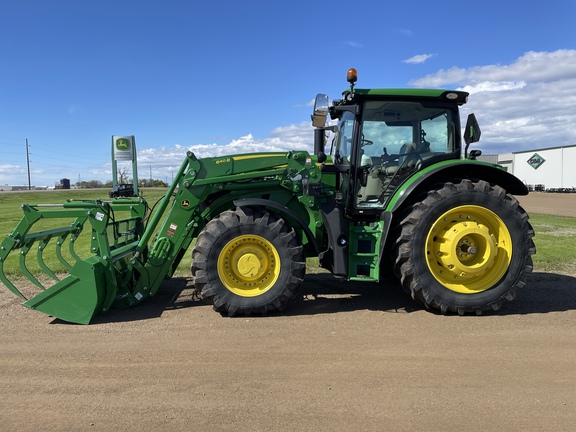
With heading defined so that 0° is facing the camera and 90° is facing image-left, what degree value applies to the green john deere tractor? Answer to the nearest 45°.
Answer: approximately 90°

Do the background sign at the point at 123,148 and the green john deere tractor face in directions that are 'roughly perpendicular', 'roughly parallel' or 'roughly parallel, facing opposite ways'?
roughly perpendicular

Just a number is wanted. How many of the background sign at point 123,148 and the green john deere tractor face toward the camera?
1

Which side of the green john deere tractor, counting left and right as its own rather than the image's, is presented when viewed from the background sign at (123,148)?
right

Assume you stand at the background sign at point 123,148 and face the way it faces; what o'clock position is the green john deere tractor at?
The green john deere tractor is roughly at 12 o'clock from the background sign.

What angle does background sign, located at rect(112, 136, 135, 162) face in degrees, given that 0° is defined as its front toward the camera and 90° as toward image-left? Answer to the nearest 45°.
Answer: approximately 0°
